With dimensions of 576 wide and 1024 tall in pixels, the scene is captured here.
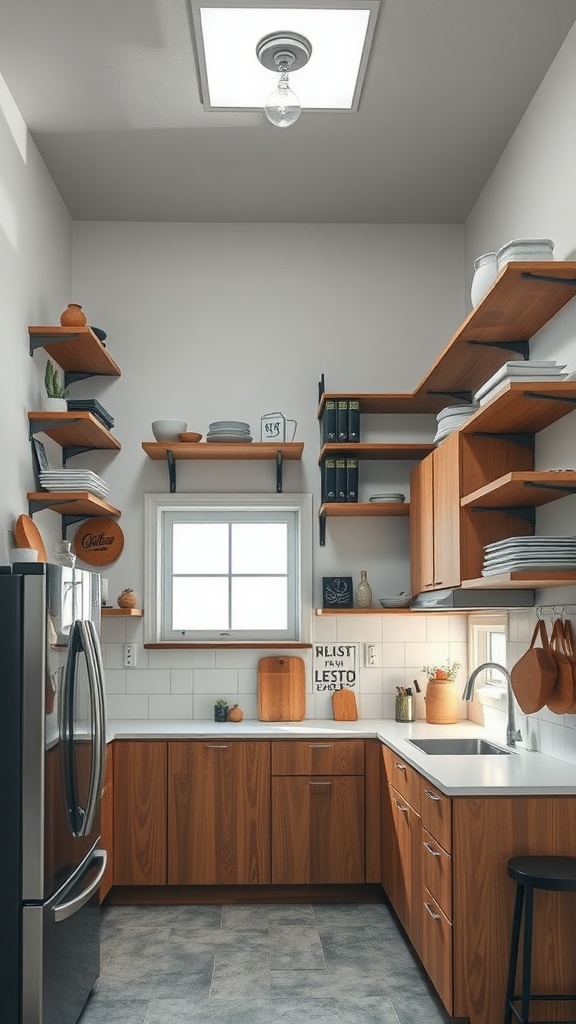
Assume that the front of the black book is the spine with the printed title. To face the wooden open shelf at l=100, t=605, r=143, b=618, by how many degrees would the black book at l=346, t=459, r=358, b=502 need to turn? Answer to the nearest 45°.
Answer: approximately 90° to its right

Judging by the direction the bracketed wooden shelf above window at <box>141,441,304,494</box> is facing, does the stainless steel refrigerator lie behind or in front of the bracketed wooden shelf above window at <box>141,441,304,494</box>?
in front

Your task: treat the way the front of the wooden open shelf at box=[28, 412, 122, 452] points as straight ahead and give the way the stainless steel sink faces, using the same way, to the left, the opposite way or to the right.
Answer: the opposite way

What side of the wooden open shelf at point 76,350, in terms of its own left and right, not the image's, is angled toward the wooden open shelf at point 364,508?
front

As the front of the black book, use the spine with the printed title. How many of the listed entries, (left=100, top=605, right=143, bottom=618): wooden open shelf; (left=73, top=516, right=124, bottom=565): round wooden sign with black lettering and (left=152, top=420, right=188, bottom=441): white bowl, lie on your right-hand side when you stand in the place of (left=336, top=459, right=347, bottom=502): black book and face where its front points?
3

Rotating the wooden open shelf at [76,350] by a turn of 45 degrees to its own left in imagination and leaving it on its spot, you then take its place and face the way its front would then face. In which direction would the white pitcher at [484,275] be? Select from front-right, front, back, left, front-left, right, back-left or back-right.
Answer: right

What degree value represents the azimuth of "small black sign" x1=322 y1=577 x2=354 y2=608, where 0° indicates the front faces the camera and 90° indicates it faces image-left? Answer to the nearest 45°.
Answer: approximately 0°

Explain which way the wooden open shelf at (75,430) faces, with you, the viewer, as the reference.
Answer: facing to the right of the viewer

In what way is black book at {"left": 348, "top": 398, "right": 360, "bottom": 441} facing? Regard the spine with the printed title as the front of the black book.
toward the camera

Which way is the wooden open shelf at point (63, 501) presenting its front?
to the viewer's right

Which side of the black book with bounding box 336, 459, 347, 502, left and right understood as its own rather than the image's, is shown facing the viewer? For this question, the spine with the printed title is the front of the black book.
front

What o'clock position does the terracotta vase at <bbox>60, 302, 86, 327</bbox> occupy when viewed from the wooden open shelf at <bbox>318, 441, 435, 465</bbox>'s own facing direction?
The terracotta vase is roughly at 2 o'clock from the wooden open shelf.

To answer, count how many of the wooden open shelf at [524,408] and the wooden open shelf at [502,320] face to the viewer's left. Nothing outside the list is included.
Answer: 2

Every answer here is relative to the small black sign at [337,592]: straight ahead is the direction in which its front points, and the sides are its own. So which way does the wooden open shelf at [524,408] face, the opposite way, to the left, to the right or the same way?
to the right

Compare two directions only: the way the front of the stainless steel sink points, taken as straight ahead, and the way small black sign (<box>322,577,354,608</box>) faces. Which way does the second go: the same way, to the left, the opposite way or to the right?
to the left

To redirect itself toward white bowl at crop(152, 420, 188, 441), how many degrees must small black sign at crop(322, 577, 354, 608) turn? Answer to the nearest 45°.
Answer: approximately 90° to its right
